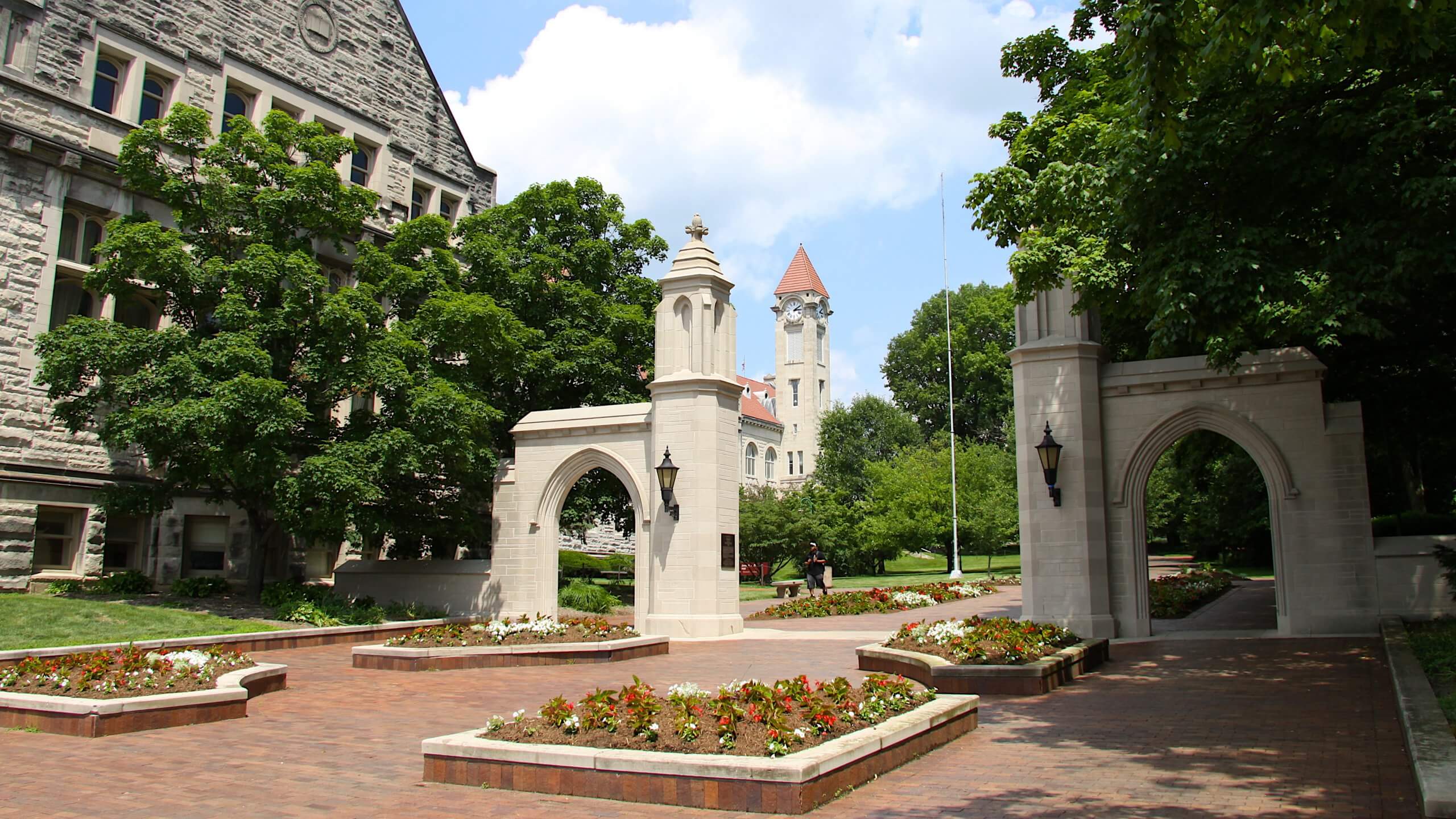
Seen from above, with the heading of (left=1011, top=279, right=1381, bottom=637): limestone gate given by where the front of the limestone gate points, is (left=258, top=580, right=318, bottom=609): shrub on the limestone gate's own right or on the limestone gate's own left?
on the limestone gate's own right

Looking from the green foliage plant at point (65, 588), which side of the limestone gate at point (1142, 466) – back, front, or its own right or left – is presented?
right

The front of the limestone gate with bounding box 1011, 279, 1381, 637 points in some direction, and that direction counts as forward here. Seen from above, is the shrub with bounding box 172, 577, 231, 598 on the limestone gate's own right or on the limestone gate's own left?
on the limestone gate's own right

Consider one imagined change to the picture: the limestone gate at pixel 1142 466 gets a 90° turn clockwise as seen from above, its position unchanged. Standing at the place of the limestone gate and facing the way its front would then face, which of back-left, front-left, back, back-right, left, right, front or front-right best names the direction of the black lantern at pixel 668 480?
front

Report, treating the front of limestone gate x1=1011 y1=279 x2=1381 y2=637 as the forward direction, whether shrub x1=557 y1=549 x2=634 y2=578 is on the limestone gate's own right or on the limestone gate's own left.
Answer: on the limestone gate's own right

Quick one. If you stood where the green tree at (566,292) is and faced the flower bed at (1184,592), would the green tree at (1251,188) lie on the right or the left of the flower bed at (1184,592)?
right

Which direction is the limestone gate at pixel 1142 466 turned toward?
toward the camera

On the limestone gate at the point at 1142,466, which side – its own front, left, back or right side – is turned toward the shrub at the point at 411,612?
right

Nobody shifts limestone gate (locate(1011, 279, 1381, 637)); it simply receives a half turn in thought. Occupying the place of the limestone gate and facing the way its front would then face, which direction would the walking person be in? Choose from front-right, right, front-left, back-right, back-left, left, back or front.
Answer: front-left

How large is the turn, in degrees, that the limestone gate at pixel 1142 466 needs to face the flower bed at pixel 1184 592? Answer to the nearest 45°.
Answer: approximately 180°

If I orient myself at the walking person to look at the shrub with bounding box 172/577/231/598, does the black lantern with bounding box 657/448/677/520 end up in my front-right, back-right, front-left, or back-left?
front-left

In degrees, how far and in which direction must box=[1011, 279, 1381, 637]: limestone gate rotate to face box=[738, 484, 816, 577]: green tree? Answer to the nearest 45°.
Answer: approximately 135° to its right

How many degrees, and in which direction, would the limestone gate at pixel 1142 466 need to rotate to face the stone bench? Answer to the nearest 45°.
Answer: approximately 135° to its right
